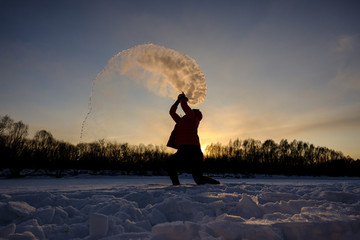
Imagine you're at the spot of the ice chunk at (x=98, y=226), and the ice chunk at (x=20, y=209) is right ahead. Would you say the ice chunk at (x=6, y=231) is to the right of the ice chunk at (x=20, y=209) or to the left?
left

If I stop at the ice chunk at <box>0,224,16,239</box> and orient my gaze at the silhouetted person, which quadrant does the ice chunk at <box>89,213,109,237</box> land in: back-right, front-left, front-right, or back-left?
front-right

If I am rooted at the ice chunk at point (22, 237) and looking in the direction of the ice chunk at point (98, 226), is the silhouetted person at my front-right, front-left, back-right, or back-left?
front-left

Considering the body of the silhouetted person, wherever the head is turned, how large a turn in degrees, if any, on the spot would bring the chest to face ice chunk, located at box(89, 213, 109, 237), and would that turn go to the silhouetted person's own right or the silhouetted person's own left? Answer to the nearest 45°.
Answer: approximately 90° to the silhouetted person's own left

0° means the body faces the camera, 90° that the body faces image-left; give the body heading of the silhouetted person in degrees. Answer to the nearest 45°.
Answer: approximately 90°

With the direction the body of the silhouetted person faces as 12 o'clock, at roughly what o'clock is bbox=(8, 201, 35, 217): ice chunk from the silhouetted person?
The ice chunk is roughly at 10 o'clock from the silhouetted person.
